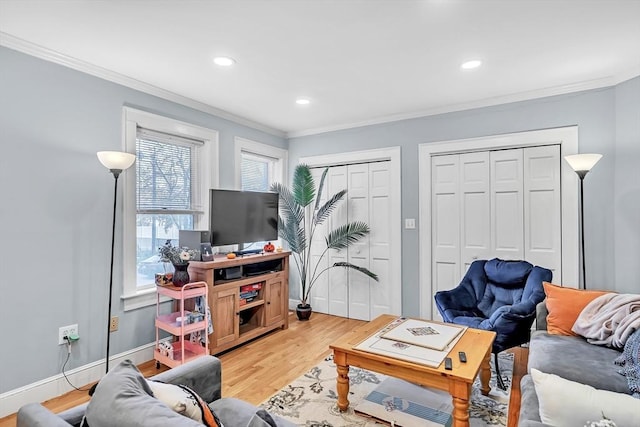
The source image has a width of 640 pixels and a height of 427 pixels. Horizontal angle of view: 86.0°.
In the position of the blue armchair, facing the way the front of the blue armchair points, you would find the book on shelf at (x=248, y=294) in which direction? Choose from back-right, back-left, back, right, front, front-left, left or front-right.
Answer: front-right

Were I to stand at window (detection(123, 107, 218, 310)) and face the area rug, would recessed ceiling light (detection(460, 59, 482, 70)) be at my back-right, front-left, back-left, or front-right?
front-left

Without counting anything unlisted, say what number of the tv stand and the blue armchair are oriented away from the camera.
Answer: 0

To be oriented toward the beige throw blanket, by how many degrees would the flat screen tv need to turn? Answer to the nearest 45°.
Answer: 0° — it already faces it

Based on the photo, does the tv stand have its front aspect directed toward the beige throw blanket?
yes

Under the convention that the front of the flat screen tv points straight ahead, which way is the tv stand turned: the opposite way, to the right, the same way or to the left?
the same way

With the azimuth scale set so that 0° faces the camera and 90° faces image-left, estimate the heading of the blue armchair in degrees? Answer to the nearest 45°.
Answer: approximately 45°

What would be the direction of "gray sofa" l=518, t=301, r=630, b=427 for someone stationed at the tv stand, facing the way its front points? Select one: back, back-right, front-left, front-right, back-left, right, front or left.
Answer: front

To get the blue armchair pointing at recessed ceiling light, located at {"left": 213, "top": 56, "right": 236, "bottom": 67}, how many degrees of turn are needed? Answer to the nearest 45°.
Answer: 0° — it already faces it

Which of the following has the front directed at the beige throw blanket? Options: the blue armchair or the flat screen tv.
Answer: the flat screen tv

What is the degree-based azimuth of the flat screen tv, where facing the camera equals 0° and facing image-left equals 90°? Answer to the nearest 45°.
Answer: approximately 315°

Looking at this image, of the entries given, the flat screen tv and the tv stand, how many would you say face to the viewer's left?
0

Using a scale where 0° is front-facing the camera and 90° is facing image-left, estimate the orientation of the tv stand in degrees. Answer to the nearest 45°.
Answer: approximately 315°

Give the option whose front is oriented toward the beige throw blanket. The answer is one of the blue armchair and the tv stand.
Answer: the tv stand
